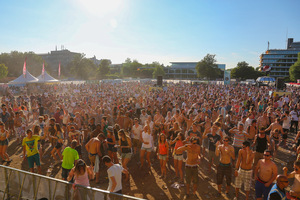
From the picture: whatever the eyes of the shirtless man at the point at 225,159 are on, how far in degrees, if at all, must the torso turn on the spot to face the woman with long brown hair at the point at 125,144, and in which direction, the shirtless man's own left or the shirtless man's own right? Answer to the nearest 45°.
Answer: approximately 90° to the shirtless man's own right

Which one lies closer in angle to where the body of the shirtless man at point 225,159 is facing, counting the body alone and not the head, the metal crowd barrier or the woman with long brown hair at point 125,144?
the metal crowd barrier

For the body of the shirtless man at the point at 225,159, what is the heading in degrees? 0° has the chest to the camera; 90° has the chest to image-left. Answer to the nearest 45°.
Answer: approximately 0°

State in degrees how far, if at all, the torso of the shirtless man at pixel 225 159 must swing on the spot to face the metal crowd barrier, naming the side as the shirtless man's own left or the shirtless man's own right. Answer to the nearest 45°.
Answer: approximately 45° to the shirtless man's own right
